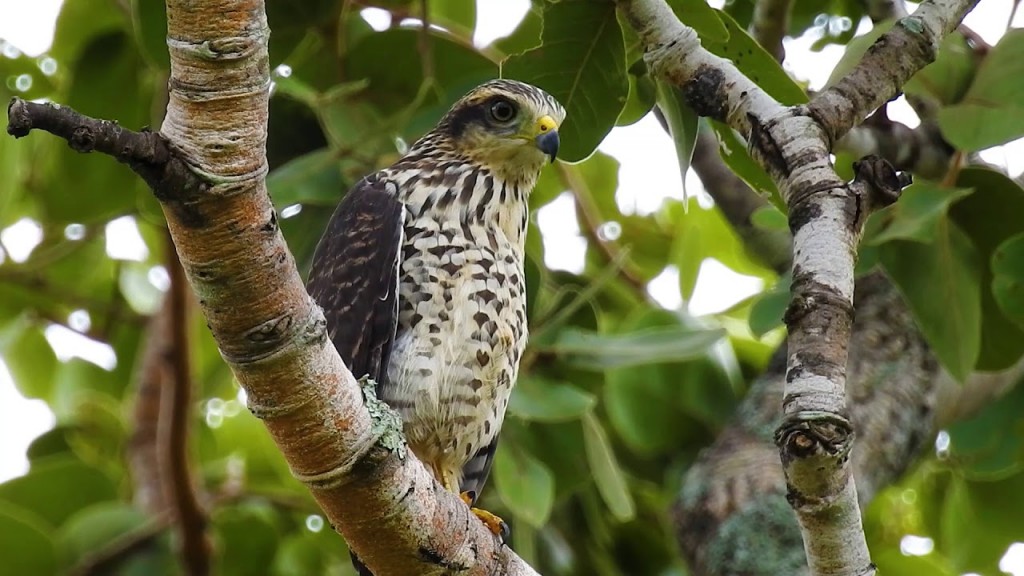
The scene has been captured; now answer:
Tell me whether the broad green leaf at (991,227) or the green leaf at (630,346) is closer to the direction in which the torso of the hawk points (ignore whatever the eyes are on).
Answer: the broad green leaf

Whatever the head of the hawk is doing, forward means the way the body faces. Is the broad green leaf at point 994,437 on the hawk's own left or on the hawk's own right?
on the hawk's own left

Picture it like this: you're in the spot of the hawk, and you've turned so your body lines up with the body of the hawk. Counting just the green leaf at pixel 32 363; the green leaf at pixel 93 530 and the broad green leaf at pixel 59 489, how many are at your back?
3

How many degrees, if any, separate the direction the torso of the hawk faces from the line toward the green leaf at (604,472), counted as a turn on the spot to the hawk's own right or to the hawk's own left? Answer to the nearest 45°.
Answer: approximately 90° to the hawk's own left

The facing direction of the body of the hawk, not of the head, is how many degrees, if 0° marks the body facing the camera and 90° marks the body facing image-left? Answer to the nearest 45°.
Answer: approximately 315°

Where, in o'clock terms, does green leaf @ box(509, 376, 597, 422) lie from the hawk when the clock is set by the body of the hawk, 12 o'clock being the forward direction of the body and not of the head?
The green leaf is roughly at 9 o'clock from the hawk.

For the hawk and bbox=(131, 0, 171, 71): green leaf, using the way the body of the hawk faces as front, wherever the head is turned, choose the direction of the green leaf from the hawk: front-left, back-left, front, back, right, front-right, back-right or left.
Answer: back-right
